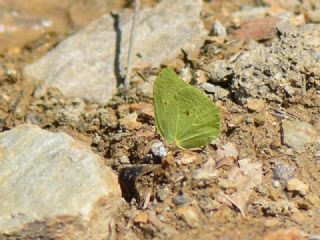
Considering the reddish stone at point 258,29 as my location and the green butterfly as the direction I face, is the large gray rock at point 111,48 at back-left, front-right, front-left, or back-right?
front-right

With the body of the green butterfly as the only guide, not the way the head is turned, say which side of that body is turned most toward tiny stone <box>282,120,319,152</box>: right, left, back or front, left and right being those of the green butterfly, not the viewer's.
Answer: back

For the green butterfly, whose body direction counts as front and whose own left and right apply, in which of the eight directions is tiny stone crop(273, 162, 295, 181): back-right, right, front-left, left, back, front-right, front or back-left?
back

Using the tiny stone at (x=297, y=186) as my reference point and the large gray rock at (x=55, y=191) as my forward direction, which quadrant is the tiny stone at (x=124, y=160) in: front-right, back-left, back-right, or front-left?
front-right

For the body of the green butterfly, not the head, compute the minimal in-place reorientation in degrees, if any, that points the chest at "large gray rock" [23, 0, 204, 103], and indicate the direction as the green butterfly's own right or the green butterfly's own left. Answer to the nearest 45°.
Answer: approximately 90° to the green butterfly's own right

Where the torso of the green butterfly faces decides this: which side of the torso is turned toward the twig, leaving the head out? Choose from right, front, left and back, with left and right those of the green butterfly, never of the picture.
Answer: right

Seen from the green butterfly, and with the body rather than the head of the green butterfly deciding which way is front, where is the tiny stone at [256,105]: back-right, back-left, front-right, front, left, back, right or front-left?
back-right

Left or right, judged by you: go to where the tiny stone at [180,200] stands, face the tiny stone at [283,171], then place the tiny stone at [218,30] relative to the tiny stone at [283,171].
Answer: left

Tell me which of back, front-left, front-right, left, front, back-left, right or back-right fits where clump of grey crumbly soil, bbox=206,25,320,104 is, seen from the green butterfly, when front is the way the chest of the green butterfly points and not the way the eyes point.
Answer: back-right

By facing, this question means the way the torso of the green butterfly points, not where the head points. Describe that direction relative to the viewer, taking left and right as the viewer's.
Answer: facing to the left of the viewer

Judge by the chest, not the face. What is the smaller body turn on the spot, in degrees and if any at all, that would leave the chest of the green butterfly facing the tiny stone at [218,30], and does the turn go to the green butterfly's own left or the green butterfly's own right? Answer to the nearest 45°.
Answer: approximately 90° to the green butterfly's own right

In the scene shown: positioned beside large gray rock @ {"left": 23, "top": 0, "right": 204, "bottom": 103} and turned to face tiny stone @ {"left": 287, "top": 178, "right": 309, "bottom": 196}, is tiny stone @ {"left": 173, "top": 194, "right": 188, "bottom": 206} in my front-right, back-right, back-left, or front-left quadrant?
front-right
